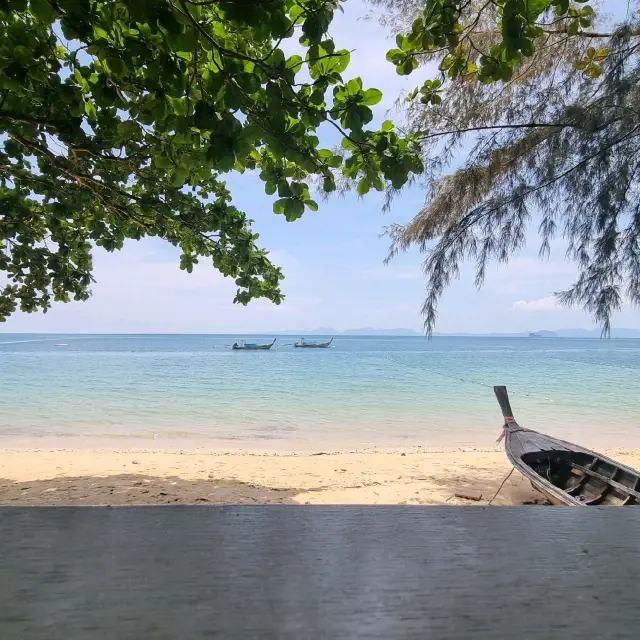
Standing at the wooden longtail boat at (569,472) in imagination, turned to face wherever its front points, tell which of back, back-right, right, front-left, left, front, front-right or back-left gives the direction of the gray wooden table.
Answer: back-left

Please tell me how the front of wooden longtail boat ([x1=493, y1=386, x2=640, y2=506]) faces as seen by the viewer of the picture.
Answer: facing away from the viewer and to the left of the viewer
